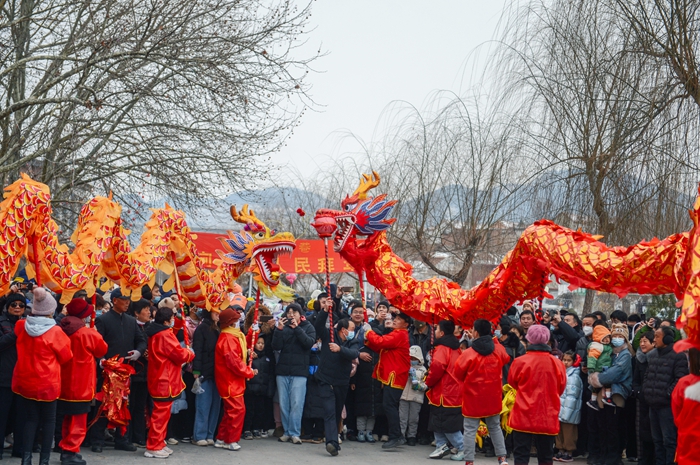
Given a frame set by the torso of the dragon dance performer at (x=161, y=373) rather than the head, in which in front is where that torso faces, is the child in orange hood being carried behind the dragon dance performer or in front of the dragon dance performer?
in front

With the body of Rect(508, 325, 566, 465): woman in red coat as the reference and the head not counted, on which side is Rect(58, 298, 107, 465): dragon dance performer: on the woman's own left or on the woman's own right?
on the woman's own left

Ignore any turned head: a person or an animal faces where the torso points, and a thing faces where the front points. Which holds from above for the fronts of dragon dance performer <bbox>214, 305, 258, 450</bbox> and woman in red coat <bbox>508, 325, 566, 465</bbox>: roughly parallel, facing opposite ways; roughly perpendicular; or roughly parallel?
roughly perpendicular

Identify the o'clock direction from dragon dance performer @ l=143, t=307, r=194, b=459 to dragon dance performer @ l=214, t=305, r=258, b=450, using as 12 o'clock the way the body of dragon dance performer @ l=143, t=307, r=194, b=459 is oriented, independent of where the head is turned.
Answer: dragon dance performer @ l=214, t=305, r=258, b=450 is roughly at 11 o'clock from dragon dance performer @ l=143, t=307, r=194, b=459.

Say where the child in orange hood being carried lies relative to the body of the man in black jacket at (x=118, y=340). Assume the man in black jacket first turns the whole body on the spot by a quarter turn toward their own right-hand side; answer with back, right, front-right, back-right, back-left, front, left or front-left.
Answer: back-left

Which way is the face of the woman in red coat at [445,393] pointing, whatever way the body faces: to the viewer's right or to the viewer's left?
to the viewer's left

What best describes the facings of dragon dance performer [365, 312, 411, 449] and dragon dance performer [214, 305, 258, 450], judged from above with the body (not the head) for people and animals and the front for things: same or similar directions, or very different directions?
very different directions

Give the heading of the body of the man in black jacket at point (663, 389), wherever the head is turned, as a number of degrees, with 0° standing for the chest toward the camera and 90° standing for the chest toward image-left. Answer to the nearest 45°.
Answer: approximately 45°

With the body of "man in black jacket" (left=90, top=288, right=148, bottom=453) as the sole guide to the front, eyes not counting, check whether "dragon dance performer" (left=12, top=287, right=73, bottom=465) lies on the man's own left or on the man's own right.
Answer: on the man's own right

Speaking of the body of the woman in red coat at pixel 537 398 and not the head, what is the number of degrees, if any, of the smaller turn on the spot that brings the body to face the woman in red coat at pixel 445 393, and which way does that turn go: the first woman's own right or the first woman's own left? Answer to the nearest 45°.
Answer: approximately 45° to the first woman's own left

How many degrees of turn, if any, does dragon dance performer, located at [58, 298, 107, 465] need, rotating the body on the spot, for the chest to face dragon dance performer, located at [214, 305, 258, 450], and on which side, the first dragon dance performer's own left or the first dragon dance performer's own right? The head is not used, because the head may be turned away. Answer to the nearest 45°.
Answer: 0° — they already face them

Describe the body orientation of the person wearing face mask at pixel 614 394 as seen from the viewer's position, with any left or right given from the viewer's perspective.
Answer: facing the viewer and to the left of the viewer

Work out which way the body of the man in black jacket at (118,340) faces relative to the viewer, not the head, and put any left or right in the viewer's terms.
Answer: facing the viewer and to the right of the viewer

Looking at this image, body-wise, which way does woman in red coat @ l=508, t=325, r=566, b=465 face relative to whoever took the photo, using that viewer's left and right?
facing away from the viewer
